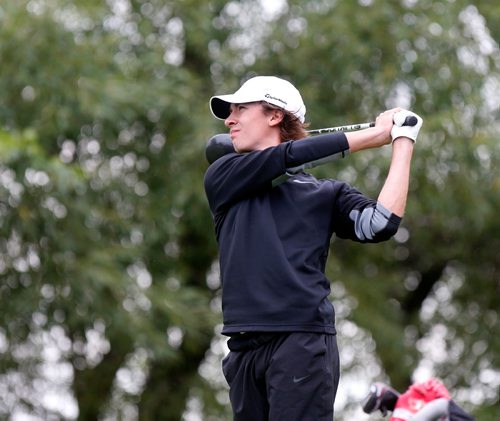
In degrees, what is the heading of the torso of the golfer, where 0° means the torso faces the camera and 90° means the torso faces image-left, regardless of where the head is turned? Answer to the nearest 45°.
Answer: approximately 45°

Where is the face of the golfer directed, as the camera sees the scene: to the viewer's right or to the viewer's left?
to the viewer's left
